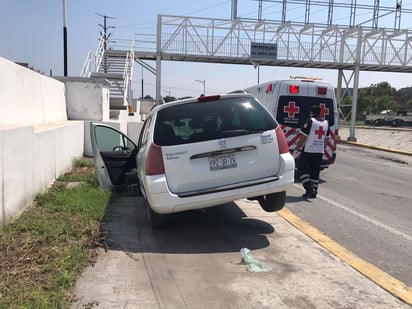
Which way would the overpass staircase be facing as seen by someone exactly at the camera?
facing the viewer

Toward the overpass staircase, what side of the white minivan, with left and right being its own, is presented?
front

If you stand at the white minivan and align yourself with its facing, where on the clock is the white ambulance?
The white ambulance is roughly at 1 o'clock from the white minivan.

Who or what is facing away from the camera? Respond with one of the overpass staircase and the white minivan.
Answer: the white minivan

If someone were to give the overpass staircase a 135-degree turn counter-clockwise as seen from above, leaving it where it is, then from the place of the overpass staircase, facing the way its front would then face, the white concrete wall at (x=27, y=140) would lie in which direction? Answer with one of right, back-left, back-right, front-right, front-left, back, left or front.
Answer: back-right

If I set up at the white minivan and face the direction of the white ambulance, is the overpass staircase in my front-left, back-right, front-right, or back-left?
front-left

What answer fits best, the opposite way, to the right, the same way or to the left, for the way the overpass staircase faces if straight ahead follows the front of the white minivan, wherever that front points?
the opposite way

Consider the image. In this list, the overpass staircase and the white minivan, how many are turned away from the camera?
1

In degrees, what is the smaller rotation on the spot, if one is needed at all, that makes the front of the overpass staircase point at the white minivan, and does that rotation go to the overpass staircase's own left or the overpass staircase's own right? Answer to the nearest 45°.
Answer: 0° — it already faces it

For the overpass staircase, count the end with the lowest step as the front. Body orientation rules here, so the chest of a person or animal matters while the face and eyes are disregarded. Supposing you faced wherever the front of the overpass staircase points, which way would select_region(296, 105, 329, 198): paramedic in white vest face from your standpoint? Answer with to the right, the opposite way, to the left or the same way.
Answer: the opposite way

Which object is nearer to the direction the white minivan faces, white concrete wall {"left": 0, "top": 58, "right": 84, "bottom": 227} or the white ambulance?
the white ambulance

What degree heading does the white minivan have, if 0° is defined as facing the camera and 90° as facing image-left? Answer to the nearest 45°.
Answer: approximately 180°
